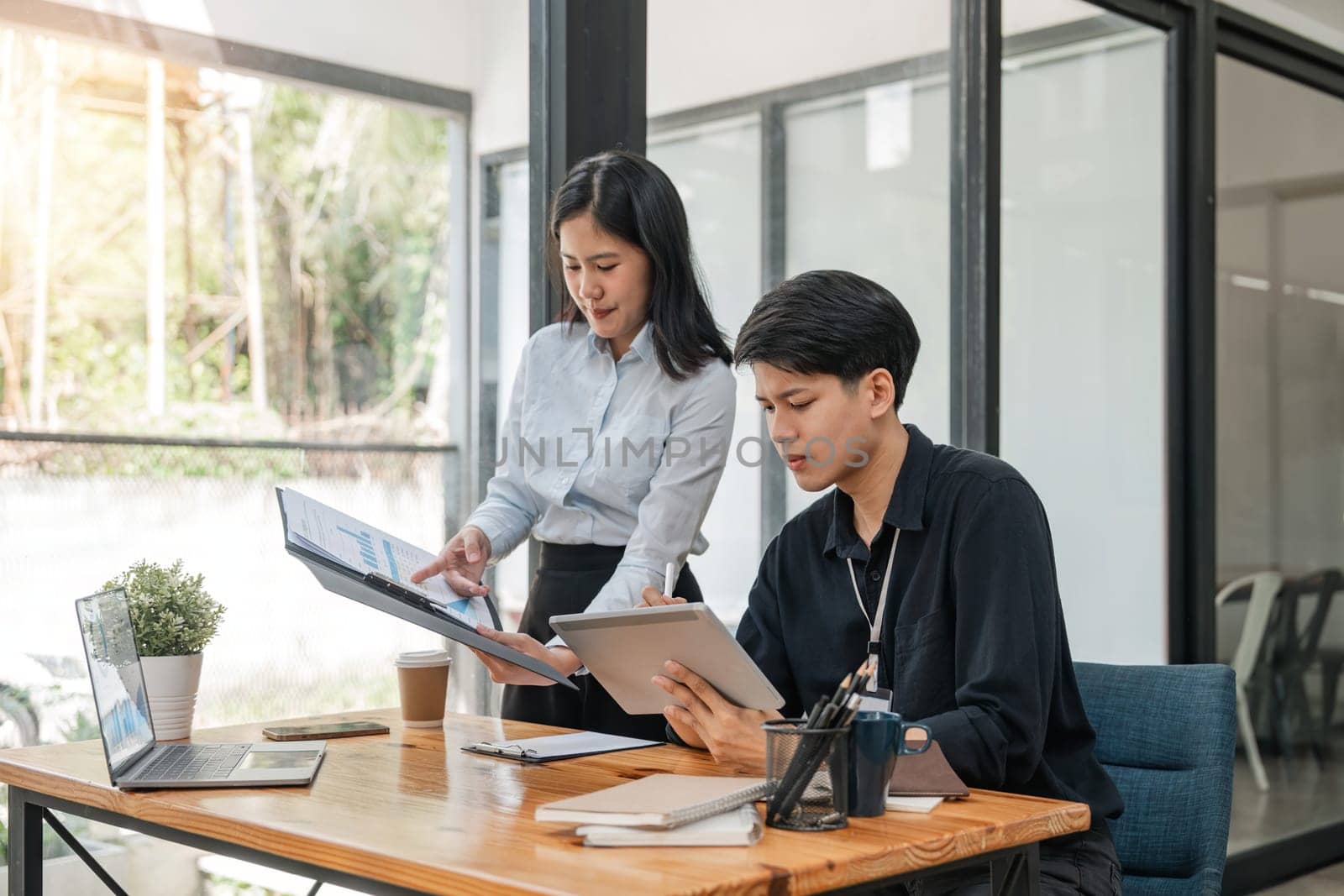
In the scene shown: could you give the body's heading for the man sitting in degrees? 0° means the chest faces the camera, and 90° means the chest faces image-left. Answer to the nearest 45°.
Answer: approximately 45°

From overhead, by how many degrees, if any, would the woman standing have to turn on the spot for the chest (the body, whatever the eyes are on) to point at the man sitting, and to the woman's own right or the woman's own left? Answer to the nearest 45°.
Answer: approximately 90° to the woman's own left

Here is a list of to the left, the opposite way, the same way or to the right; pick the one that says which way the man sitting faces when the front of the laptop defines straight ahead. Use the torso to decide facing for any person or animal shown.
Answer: the opposite way

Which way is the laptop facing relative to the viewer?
to the viewer's right

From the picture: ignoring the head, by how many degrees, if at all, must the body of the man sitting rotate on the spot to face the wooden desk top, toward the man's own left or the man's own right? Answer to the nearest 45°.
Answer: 0° — they already face it

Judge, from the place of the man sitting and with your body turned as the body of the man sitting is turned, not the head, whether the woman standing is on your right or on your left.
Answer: on your right

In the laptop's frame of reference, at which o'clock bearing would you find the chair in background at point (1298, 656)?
The chair in background is roughly at 11 o'clock from the laptop.

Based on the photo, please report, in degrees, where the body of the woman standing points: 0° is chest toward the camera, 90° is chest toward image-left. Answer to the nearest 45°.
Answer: approximately 45°

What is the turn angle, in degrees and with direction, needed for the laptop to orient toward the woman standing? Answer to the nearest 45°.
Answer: approximately 45° to its left
